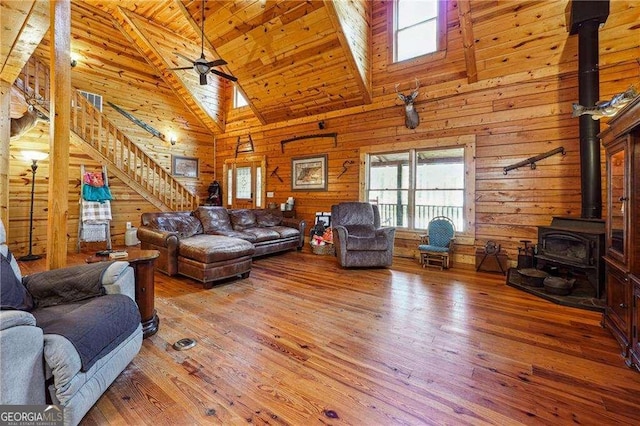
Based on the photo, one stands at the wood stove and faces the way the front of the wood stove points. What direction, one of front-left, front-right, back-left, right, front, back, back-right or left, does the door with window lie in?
front-right

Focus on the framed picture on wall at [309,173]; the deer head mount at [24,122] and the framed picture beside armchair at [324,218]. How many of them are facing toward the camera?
2

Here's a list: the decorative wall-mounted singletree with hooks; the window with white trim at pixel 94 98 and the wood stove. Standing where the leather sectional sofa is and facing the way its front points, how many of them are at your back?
1

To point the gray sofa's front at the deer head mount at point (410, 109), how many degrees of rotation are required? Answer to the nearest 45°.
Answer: approximately 45° to its left

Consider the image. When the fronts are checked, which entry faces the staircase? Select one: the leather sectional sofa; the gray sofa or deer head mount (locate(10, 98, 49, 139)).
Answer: the deer head mount

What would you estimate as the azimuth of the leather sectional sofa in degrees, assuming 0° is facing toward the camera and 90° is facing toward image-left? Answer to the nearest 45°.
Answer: approximately 315°

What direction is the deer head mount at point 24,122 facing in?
to the viewer's right

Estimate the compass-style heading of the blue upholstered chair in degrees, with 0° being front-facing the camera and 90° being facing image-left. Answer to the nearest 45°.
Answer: approximately 45°

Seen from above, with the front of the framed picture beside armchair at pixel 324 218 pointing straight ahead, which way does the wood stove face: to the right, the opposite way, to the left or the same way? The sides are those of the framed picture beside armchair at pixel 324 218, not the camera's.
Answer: to the right

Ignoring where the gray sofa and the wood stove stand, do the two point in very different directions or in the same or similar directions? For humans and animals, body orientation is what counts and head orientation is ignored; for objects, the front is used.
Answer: very different directions

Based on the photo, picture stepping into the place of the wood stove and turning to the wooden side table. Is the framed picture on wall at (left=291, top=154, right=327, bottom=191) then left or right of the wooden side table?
right

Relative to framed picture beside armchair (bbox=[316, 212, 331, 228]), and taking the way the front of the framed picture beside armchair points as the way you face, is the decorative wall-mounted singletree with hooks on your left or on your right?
on your left

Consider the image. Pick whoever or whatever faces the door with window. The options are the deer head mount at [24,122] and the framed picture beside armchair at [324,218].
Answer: the deer head mount

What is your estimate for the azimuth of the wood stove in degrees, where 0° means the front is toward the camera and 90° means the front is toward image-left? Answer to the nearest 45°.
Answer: approximately 45°
